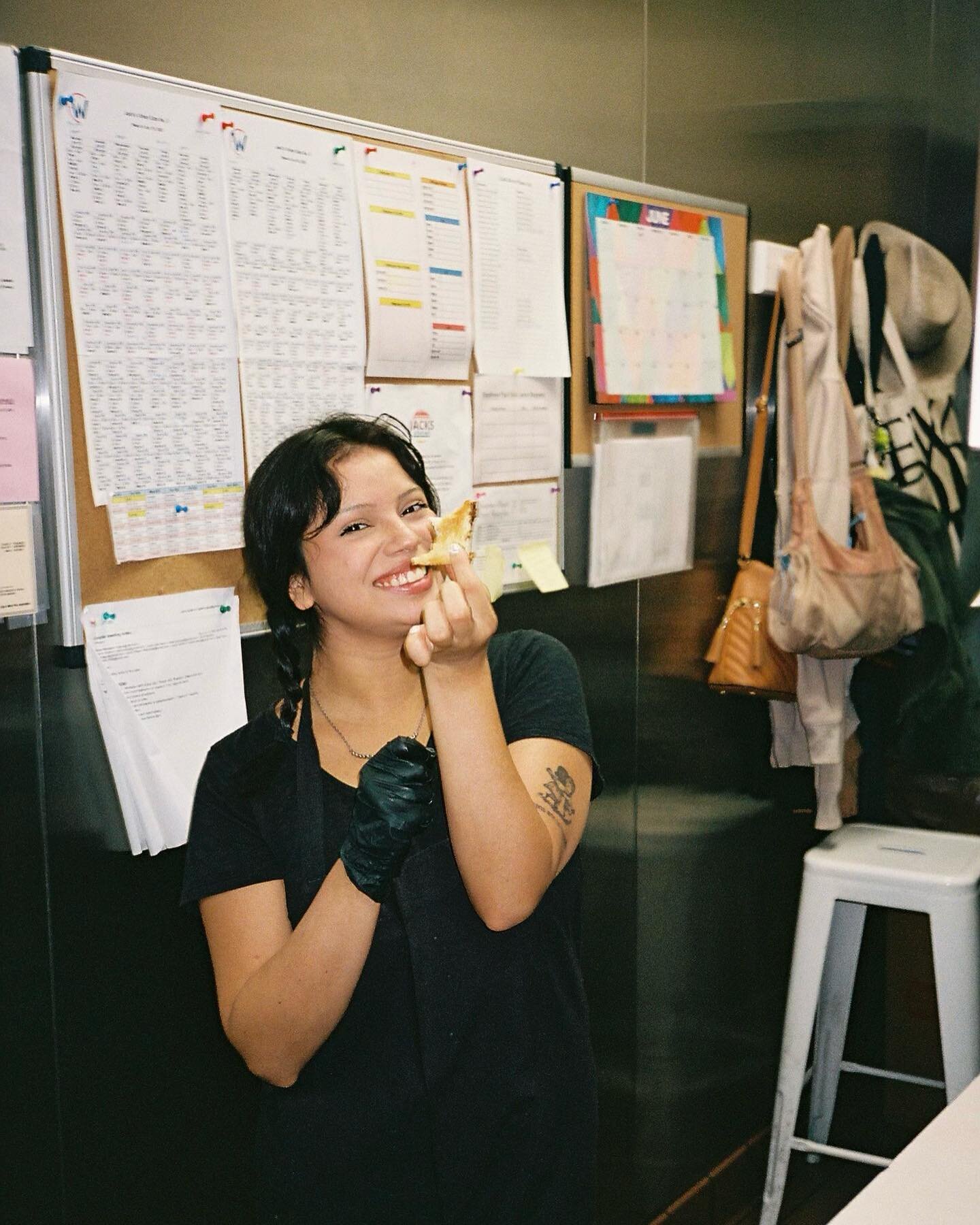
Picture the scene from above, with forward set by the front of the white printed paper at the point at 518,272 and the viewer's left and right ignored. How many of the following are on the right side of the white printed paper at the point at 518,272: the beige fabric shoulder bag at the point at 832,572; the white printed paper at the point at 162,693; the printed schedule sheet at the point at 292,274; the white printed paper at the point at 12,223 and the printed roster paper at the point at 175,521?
4

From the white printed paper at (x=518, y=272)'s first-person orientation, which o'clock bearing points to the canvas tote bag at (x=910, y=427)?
The canvas tote bag is roughly at 9 o'clock from the white printed paper.

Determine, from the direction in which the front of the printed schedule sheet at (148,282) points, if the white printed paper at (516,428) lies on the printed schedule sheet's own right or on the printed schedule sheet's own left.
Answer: on the printed schedule sheet's own left

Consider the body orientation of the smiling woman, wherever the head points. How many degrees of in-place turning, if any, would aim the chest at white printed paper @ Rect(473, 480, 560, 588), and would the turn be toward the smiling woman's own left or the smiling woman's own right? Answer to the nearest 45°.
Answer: approximately 180°

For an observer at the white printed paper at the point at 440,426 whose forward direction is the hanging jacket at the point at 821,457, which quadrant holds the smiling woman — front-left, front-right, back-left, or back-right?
back-right

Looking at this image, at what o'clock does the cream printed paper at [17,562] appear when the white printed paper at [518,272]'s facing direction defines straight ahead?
the cream printed paper at [17,562] is roughly at 3 o'clock from the white printed paper at [518,272].

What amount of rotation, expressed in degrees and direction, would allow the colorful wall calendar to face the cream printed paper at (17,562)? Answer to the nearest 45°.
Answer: approximately 90° to its right

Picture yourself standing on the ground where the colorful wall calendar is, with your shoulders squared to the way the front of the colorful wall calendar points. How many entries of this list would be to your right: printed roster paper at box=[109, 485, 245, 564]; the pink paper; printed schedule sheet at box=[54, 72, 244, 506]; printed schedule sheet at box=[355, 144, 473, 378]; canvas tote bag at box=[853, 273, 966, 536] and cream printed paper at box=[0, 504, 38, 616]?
5
